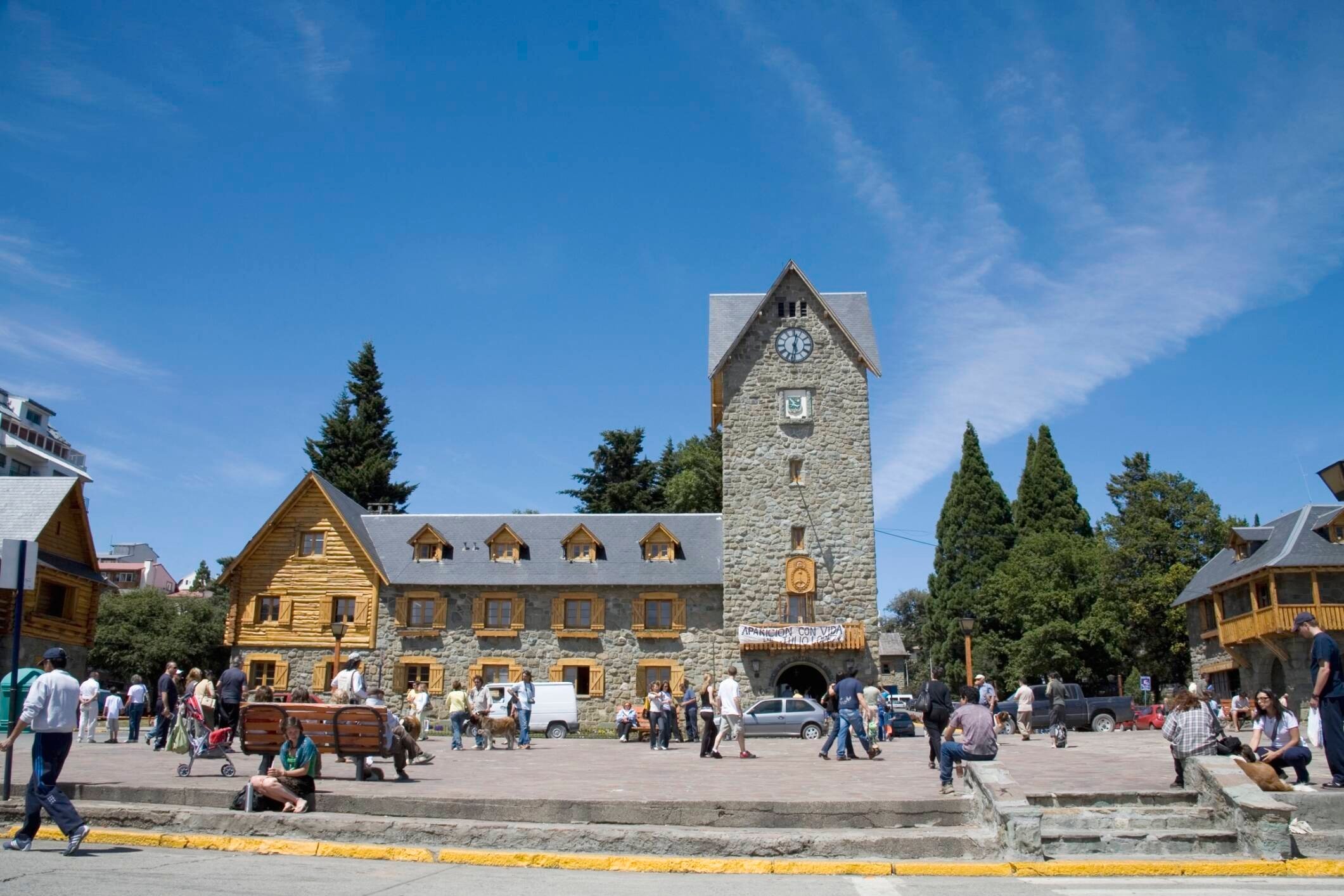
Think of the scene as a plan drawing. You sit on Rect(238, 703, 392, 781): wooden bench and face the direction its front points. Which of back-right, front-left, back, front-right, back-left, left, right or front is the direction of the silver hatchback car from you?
front-right

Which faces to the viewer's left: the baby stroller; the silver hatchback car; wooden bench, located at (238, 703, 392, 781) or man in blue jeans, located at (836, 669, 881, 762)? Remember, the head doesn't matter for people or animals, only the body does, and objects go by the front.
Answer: the silver hatchback car

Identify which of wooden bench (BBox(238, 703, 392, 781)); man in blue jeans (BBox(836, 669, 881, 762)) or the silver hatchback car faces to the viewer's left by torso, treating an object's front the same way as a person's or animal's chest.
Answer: the silver hatchback car

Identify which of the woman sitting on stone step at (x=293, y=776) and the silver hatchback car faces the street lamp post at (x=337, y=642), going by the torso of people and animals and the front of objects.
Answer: the silver hatchback car

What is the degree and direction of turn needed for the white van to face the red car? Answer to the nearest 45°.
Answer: approximately 180°

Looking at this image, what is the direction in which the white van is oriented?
to the viewer's left

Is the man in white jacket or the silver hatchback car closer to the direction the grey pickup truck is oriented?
the silver hatchback car
